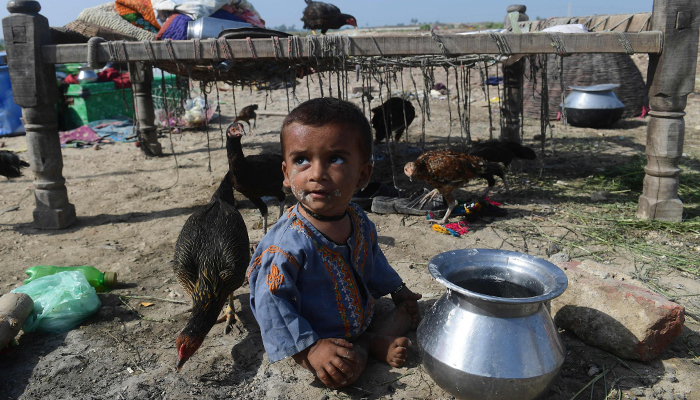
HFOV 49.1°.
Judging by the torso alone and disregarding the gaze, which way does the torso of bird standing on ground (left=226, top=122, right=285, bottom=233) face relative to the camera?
to the viewer's left

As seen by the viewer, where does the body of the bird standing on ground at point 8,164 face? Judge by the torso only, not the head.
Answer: to the viewer's left

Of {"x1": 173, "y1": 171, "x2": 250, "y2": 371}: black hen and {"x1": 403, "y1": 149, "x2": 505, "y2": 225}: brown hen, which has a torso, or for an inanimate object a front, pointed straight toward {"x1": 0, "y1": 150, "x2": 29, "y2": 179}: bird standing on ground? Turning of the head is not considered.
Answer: the brown hen

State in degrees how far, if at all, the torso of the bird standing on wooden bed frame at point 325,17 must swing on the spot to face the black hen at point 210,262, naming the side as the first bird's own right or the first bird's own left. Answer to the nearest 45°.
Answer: approximately 90° to the first bird's own right

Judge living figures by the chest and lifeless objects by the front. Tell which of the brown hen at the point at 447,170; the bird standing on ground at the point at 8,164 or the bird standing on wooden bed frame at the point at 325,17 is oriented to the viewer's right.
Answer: the bird standing on wooden bed frame at the point at 325,17

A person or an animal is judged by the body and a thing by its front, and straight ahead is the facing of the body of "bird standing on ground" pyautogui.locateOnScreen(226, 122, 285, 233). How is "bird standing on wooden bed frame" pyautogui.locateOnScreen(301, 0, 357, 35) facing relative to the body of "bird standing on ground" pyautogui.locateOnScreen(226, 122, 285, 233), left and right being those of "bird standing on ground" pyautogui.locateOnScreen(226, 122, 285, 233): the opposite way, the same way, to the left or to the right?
the opposite way

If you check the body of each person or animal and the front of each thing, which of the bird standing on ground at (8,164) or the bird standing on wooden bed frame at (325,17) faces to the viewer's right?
the bird standing on wooden bed frame at (325,17)

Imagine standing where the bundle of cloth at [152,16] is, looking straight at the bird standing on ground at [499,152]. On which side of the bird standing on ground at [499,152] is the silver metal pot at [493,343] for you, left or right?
right

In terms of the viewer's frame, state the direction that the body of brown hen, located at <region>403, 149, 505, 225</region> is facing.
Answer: to the viewer's left

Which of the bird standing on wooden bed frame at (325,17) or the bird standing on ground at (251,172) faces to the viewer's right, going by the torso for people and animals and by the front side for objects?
the bird standing on wooden bed frame at (325,17)

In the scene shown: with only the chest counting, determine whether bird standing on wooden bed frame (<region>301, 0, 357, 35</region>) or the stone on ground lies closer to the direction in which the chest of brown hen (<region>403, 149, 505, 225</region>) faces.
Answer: the bird standing on wooden bed frame

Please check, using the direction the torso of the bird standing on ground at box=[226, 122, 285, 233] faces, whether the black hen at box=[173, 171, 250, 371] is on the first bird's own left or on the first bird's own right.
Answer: on the first bird's own left
